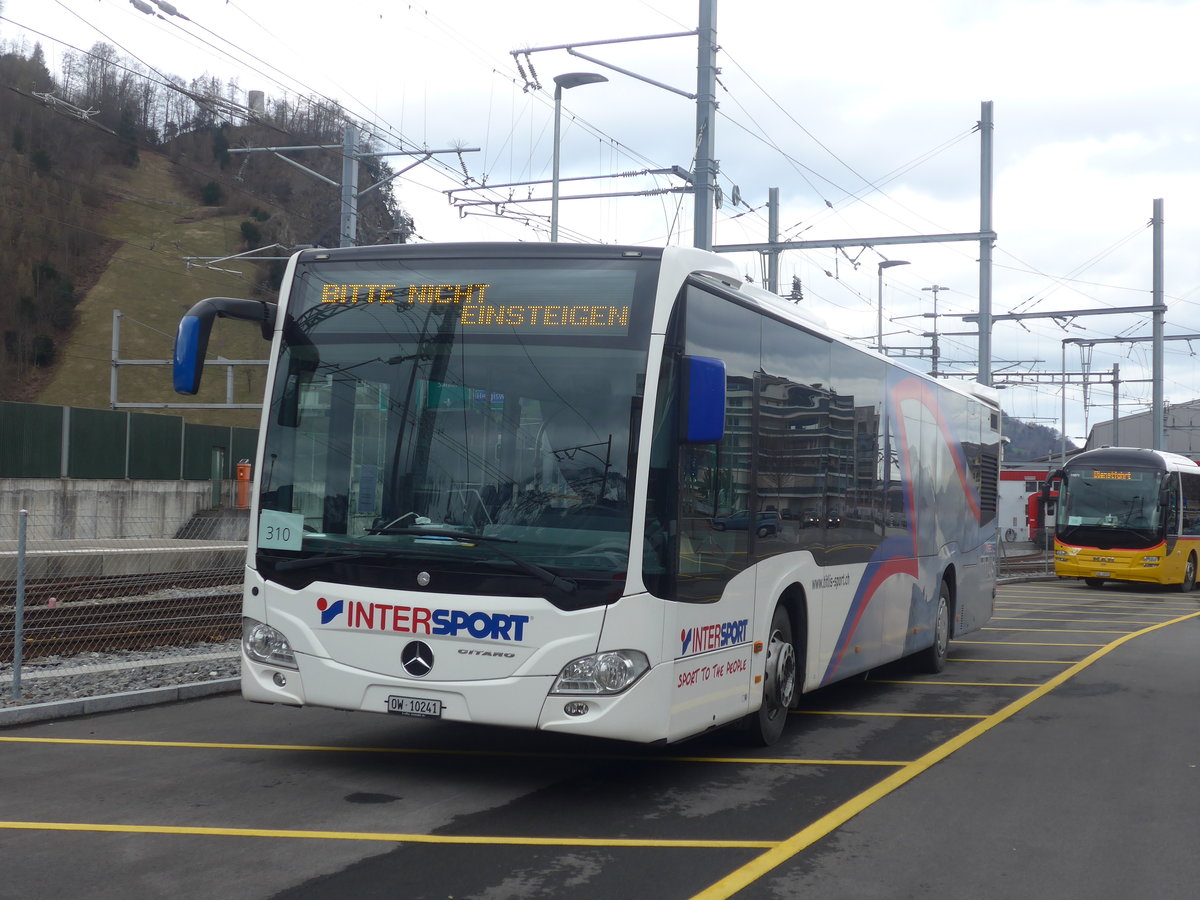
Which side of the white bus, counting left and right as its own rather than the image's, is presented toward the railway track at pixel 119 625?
right

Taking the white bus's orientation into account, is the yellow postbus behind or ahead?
behind

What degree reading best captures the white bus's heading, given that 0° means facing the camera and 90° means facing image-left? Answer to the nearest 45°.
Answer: approximately 45°

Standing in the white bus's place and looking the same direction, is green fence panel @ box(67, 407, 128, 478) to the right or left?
on its right

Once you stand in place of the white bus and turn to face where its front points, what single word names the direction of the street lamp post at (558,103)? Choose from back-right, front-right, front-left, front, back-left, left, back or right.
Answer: back-right

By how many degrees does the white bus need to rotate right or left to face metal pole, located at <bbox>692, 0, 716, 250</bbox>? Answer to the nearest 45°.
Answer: approximately 135° to its right

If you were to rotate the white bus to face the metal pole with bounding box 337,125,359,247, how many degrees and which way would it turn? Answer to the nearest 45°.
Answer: approximately 135° to its right
